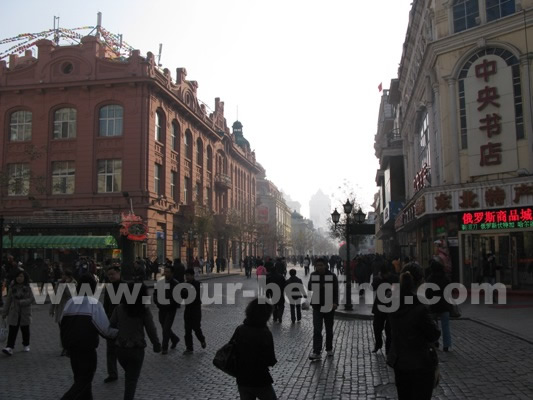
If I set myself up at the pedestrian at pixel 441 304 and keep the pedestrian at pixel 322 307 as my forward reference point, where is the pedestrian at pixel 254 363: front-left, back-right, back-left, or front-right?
front-left

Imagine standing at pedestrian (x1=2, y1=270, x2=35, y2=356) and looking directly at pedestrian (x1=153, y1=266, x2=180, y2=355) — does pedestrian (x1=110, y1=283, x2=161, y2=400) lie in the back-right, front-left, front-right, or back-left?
front-right

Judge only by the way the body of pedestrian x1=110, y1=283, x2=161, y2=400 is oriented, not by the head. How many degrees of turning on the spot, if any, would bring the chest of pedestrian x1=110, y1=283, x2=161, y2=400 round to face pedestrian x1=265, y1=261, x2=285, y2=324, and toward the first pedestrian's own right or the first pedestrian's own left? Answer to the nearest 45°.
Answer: approximately 45° to the first pedestrian's own right

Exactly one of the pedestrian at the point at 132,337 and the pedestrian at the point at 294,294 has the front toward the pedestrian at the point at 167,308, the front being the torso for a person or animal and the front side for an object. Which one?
the pedestrian at the point at 132,337

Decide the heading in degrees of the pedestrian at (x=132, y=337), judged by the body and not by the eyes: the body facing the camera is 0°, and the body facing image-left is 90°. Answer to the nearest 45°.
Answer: approximately 180°

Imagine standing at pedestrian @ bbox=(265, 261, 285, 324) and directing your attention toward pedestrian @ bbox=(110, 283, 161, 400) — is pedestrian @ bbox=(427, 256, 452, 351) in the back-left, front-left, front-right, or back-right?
front-left

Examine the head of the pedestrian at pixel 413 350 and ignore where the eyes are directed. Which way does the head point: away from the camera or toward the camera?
away from the camera

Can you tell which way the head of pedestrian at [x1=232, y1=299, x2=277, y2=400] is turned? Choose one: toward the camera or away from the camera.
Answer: away from the camera

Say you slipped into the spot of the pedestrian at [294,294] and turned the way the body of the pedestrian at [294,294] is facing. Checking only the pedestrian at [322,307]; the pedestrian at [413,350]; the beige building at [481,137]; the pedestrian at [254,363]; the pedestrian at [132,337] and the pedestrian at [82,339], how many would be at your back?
5

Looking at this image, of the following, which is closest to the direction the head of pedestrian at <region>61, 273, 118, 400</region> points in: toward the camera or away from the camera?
away from the camera

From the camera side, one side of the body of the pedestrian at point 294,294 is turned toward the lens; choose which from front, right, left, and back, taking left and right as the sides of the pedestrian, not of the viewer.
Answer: back
